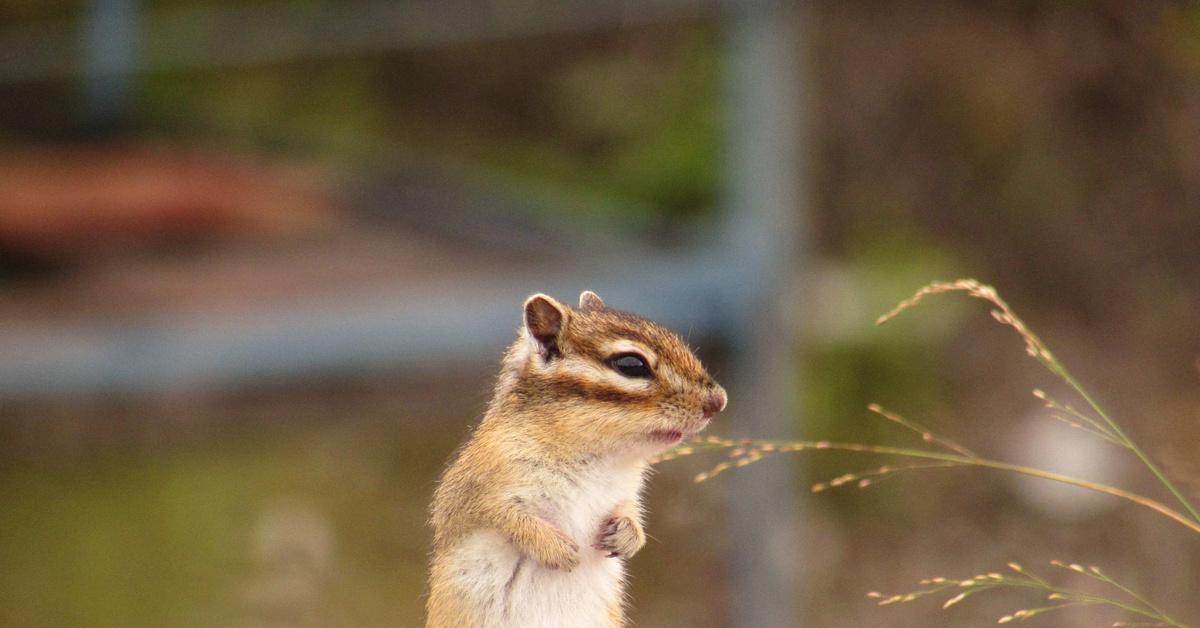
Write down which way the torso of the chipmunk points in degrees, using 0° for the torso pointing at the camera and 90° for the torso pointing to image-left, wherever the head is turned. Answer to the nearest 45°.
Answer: approximately 315°

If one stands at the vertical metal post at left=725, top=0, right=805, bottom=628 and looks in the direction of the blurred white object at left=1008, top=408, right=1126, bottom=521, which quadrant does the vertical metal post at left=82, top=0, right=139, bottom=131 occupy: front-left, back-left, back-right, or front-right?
back-left

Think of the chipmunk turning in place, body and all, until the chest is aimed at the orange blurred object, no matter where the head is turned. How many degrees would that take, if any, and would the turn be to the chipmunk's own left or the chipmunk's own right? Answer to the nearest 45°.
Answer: approximately 180°

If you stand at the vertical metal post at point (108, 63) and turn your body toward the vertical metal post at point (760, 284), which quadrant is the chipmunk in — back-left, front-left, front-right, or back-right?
front-right

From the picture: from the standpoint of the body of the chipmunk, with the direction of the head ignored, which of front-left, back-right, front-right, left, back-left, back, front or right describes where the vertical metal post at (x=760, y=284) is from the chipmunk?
back-left

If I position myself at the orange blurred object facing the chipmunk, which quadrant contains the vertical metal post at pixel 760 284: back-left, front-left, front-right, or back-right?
front-left
